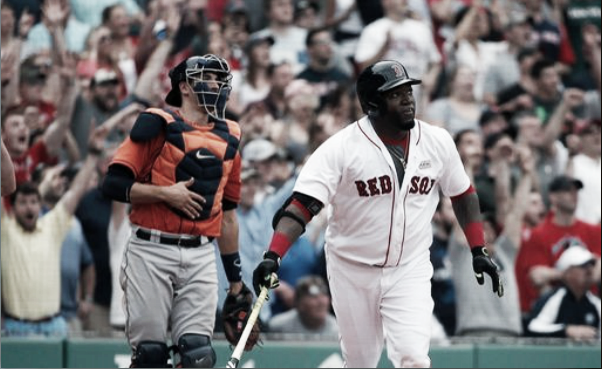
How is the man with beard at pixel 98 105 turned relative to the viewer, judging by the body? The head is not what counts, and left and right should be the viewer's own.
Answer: facing the viewer and to the right of the viewer

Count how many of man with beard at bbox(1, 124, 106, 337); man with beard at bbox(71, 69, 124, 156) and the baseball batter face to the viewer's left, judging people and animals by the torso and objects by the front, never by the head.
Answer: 0

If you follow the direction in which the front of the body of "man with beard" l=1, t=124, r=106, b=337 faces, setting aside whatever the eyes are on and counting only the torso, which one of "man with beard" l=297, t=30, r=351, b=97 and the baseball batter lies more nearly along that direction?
the baseball batter

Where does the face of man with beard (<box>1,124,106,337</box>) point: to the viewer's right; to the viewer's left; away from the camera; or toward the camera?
toward the camera

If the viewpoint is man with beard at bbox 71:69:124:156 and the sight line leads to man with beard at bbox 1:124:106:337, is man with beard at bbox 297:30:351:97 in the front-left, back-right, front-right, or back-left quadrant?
back-left

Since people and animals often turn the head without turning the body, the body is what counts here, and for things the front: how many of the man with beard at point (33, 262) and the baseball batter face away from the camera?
0

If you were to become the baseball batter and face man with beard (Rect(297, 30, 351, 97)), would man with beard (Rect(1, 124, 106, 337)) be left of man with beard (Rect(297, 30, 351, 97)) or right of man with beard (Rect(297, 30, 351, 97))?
left

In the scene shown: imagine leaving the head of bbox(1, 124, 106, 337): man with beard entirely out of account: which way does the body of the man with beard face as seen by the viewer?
toward the camera

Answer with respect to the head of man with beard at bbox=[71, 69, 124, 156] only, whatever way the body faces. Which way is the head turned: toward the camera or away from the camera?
toward the camera
